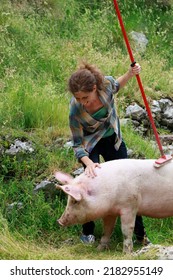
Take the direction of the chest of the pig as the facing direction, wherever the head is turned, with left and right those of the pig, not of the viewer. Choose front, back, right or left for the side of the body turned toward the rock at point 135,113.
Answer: right

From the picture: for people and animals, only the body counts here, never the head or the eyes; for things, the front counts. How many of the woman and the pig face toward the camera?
1

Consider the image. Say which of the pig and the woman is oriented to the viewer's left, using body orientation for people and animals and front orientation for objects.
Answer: the pig

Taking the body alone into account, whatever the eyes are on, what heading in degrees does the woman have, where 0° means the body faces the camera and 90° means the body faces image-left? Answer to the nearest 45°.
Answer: approximately 0°

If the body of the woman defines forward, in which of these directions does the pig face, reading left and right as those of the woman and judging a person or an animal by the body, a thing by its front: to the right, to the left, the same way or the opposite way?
to the right

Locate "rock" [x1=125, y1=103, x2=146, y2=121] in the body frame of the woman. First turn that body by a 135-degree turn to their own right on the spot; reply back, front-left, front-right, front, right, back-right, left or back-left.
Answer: front-right

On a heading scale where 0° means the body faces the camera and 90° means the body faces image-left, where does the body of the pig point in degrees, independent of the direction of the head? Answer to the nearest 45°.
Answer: approximately 90°
